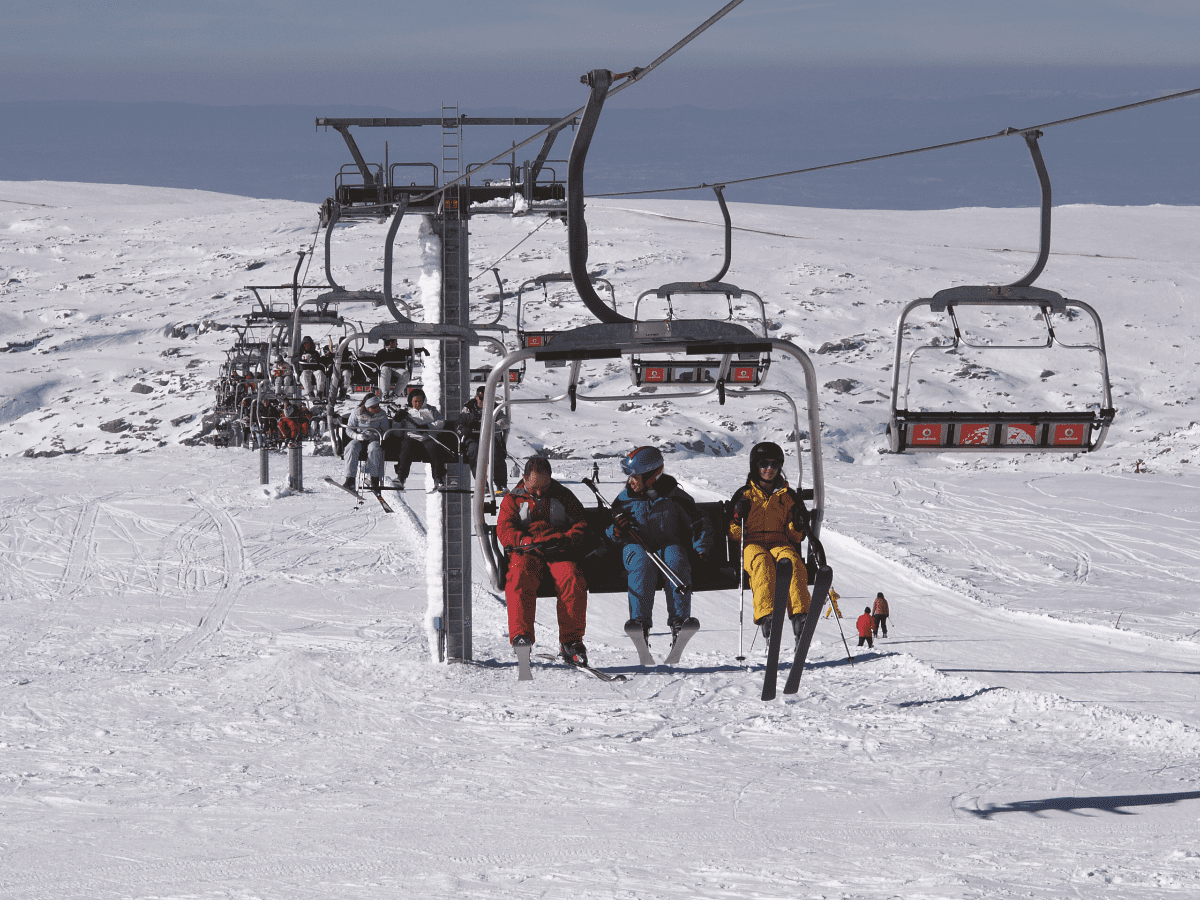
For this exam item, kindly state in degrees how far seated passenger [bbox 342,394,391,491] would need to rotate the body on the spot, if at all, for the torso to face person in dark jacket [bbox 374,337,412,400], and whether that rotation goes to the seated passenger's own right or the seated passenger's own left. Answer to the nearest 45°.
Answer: approximately 180°

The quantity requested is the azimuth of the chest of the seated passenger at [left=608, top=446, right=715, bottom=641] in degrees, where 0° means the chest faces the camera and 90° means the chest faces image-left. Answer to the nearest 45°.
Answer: approximately 0°

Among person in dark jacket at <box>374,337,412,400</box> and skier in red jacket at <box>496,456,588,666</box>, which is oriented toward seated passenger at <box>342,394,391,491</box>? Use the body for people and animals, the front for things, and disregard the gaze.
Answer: the person in dark jacket

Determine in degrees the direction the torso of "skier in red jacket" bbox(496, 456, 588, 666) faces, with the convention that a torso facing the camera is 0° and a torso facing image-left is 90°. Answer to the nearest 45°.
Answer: approximately 0°

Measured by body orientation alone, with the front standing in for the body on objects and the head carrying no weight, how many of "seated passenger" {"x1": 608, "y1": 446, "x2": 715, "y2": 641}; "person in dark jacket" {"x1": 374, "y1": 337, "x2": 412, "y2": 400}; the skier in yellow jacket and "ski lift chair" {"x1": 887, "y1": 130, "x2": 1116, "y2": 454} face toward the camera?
3

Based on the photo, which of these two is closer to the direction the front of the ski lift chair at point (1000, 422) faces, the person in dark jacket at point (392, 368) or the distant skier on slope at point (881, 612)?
the distant skier on slope

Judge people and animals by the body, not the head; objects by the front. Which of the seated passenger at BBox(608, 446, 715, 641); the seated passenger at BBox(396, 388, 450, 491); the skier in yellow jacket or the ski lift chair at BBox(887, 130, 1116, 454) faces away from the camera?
the ski lift chair
